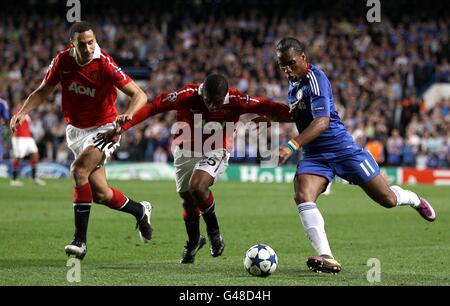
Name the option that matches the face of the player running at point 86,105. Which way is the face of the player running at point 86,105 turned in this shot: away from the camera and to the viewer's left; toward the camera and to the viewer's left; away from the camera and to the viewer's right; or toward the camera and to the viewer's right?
toward the camera and to the viewer's right

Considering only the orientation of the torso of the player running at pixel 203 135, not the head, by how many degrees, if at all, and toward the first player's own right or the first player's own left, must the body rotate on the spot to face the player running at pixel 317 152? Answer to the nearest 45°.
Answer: approximately 45° to the first player's own left

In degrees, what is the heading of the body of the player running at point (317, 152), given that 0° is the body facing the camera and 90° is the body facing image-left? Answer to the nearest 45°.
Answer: approximately 45°
